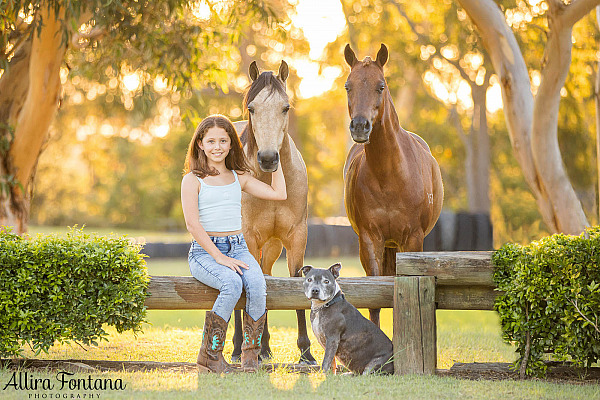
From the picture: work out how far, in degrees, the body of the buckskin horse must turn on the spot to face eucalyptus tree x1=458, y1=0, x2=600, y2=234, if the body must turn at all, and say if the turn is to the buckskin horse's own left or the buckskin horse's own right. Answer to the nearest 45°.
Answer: approximately 135° to the buckskin horse's own left

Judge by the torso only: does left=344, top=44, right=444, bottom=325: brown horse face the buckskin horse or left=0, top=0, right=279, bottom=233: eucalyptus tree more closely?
the buckskin horse

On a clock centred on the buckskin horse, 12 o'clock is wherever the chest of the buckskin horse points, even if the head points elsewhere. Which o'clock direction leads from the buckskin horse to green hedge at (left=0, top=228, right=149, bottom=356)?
The green hedge is roughly at 2 o'clock from the buckskin horse.

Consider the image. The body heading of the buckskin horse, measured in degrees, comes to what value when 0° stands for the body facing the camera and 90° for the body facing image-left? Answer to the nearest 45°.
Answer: approximately 0°

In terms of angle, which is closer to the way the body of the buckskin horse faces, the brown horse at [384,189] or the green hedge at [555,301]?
the green hedge

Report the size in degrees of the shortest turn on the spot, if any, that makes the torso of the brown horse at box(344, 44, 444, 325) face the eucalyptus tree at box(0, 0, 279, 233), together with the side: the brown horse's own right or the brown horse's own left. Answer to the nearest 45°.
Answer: approximately 135° to the brown horse's own right

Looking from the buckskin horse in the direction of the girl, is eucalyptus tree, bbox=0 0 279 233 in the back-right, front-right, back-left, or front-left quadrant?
back-right

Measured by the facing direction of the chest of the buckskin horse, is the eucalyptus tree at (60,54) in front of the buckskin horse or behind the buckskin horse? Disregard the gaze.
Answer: behind

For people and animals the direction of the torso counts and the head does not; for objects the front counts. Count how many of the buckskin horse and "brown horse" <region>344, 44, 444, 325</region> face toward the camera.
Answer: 2
